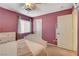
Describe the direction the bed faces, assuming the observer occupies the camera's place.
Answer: facing the viewer and to the right of the viewer

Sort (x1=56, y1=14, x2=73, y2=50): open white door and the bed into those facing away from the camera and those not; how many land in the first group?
0

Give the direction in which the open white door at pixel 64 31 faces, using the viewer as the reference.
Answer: facing the viewer and to the left of the viewer
